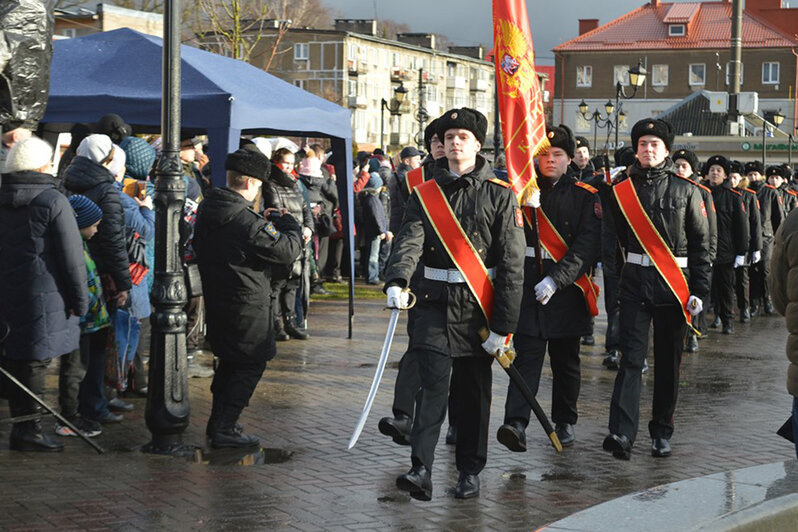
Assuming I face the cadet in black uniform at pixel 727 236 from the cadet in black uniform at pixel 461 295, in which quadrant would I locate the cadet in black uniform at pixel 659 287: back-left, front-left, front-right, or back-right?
front-right

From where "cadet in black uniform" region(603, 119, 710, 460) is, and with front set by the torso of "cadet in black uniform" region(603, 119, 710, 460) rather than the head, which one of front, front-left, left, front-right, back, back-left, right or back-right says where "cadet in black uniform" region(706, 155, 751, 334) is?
back

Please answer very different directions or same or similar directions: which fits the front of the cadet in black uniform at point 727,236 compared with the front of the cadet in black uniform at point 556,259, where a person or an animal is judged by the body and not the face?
same or similar directions

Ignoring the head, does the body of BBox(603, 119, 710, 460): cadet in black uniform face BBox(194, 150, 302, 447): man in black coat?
no

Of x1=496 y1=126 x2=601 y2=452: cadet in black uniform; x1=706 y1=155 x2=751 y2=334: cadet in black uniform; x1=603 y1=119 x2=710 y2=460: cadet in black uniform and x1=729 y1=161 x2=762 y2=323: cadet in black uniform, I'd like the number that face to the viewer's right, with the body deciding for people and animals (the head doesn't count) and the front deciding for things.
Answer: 0

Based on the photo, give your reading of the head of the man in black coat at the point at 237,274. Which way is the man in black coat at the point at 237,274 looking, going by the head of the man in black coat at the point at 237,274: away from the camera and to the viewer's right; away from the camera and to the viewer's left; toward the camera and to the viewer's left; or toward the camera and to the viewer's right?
away from the camera and to the viewer's right

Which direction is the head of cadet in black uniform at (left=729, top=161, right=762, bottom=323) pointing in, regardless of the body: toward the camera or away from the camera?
toward the camera

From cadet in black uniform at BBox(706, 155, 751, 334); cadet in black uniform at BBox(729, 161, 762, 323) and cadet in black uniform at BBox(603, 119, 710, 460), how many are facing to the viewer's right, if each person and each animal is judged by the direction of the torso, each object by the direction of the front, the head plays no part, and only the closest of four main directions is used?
0

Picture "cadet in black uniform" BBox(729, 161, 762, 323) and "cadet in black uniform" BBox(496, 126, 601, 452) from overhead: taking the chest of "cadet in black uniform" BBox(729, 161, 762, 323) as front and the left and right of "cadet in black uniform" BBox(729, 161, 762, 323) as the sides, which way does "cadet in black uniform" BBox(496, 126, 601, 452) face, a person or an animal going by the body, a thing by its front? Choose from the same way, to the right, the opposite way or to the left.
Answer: the same way

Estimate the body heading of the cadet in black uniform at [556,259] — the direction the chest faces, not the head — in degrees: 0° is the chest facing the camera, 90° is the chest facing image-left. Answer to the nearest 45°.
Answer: approximately 45°

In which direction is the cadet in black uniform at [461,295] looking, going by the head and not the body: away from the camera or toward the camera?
toward the camera

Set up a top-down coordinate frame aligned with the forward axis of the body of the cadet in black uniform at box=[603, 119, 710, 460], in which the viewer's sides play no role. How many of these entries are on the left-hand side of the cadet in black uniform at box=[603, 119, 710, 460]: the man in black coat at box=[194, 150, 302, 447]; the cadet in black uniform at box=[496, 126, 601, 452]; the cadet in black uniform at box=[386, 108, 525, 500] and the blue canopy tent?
0

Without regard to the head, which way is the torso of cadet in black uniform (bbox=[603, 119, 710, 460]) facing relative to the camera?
toward the camera

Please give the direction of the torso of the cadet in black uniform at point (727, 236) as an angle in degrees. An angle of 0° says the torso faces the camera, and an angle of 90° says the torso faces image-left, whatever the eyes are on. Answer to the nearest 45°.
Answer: approximately 45°

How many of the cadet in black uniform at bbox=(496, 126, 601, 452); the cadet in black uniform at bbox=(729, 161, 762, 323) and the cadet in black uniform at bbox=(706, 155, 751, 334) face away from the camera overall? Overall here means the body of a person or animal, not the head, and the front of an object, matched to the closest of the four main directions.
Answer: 0

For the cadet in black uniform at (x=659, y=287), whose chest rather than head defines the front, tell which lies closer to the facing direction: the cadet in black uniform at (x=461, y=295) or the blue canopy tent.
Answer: the cadet in black uniform

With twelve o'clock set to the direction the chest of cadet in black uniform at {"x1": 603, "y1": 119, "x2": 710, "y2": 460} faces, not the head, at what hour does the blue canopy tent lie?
The blue canopy tent is roughly at 4 o'clock from the cadet in black uniform.

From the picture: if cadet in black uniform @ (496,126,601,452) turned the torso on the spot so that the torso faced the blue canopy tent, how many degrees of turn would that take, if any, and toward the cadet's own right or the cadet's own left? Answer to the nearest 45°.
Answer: approximately 90° to the cadet's own right
